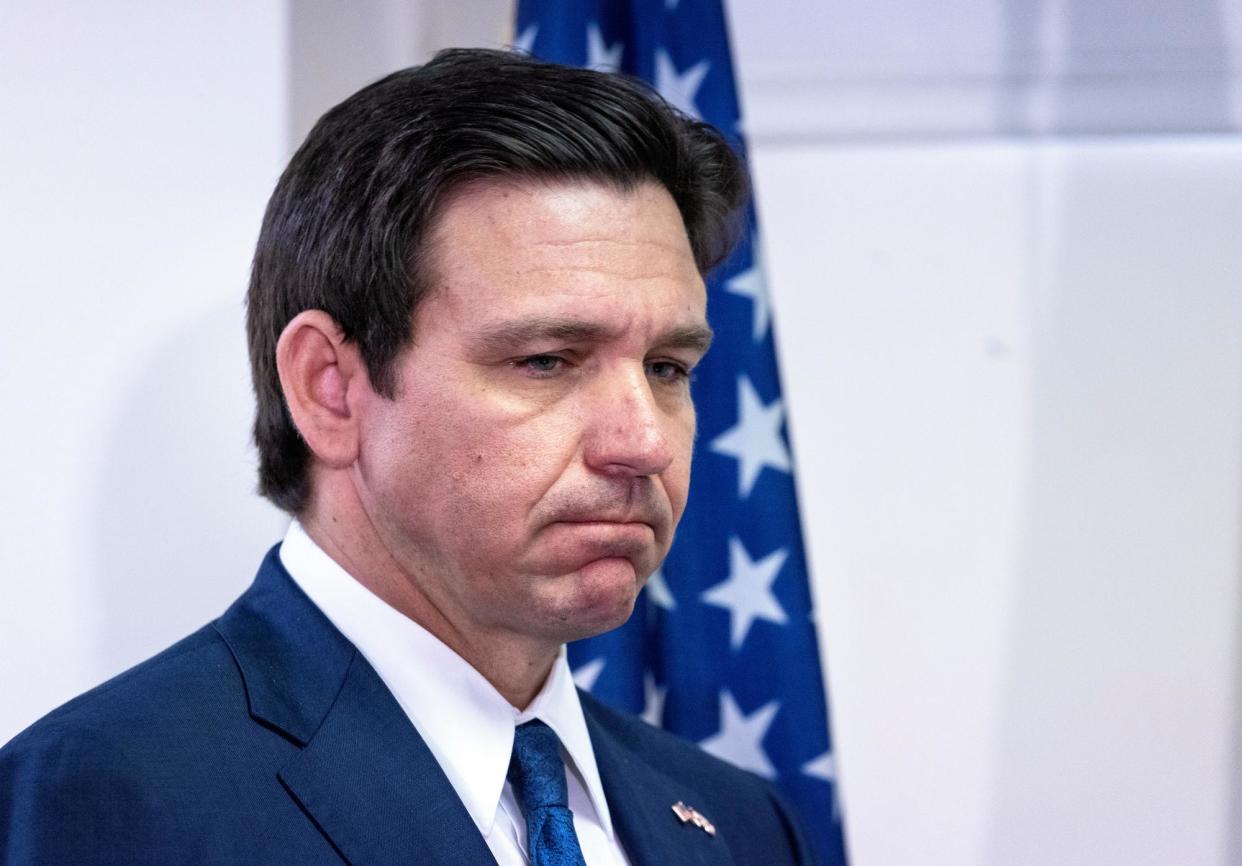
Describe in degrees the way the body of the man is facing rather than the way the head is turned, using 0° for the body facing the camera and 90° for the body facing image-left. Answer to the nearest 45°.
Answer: approximately 315°

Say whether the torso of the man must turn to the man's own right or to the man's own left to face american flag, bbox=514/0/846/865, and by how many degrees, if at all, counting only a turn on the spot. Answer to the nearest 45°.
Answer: approximately 90° to the man's own left
